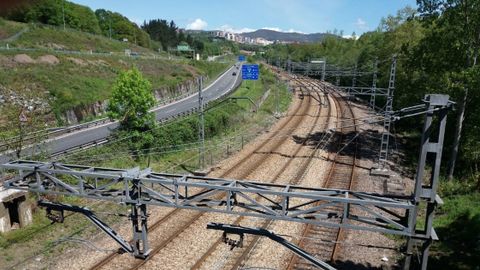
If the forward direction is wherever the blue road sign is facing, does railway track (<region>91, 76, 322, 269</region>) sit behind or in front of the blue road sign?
in front

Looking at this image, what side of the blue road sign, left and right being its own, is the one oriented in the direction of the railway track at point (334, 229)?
front

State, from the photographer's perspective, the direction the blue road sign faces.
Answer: facing the viewer

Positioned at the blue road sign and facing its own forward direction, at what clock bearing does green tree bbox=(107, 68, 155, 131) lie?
The green tree is roughly at 1 o'clock from the blue road sign.

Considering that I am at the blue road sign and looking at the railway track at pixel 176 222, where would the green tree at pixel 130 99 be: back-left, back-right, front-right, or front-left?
front-right

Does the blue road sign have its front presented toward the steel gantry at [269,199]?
yes
